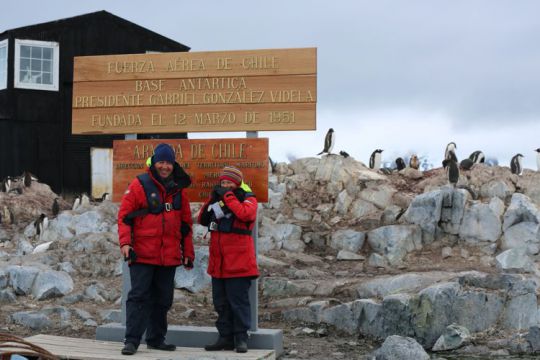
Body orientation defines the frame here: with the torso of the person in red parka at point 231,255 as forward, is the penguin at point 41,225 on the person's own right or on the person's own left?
on the person's own right

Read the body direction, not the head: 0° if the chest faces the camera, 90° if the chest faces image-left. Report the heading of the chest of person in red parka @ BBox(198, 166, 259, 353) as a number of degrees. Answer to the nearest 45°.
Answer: approximately 45°

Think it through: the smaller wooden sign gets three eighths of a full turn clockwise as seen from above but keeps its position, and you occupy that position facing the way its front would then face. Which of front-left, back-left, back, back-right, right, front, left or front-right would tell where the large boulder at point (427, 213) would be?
right

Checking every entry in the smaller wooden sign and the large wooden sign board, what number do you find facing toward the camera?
2

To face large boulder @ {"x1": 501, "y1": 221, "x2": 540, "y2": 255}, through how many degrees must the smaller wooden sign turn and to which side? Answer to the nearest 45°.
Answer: approximately 135° to its left

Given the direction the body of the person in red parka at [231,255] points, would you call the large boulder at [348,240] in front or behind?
behind

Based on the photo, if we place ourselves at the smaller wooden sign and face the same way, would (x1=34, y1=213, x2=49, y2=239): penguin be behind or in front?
behind

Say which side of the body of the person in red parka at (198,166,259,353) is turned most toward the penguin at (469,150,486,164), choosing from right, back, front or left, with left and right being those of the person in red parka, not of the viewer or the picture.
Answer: back

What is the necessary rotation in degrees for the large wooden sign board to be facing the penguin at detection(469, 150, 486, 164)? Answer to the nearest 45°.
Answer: approximately 135° to its left

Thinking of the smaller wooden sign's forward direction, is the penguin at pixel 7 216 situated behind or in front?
behind

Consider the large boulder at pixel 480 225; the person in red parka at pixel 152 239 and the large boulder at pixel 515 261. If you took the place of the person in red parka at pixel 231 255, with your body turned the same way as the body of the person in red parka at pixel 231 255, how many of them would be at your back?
2

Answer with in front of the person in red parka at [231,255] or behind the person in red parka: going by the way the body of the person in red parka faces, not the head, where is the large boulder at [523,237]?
behind

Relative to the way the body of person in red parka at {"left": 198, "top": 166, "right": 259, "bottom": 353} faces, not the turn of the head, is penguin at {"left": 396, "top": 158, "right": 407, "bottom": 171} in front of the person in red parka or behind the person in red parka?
behind
